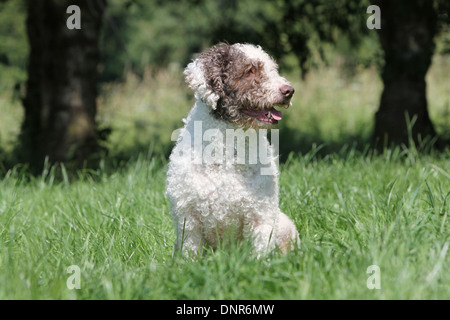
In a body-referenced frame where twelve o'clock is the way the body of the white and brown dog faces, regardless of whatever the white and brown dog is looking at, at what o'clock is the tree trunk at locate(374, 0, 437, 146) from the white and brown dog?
The tree trunk is roughly at 7 o'clock from the white and brown dog.

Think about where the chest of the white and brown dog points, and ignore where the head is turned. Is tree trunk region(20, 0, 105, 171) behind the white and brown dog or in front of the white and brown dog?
behind

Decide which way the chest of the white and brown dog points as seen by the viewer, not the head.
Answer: toward the camera
